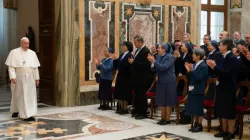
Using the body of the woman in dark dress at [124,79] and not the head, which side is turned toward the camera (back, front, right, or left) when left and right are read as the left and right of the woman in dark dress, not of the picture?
left

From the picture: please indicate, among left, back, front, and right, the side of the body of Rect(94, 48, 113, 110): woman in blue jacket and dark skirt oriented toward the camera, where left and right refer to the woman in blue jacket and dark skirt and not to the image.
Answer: left

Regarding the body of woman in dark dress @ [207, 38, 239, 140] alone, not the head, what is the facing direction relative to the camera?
to the viewer's left

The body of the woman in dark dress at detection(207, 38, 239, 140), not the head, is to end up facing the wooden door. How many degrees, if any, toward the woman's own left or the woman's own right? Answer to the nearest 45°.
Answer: approximately 45° to the woman's own right

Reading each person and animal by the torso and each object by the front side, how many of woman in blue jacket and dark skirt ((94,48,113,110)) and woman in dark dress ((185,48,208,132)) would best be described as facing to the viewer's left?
2

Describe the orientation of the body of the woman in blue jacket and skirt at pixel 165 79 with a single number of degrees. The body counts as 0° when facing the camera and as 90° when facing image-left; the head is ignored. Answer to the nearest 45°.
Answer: approximately 90°

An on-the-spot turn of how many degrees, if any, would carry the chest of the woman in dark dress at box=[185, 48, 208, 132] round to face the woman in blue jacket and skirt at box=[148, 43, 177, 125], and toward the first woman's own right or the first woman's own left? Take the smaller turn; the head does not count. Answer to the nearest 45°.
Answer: approximately 45° to the first woman's own right

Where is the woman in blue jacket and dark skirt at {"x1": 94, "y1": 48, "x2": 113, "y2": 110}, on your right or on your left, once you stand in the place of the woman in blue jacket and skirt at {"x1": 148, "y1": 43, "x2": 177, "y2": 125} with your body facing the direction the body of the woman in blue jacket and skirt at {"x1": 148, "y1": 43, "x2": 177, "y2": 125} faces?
on your right

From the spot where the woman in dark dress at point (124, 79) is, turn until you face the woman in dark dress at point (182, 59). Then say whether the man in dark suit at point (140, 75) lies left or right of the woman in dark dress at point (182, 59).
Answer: right

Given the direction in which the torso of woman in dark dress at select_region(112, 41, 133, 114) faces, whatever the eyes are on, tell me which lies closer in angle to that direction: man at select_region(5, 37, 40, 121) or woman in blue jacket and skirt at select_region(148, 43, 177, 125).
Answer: the man

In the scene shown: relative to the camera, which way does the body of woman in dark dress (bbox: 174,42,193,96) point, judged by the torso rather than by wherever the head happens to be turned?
to the viewer's left

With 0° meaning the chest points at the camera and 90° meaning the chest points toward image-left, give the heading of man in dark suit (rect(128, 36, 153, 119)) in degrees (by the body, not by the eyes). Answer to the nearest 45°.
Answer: approximately 90°
